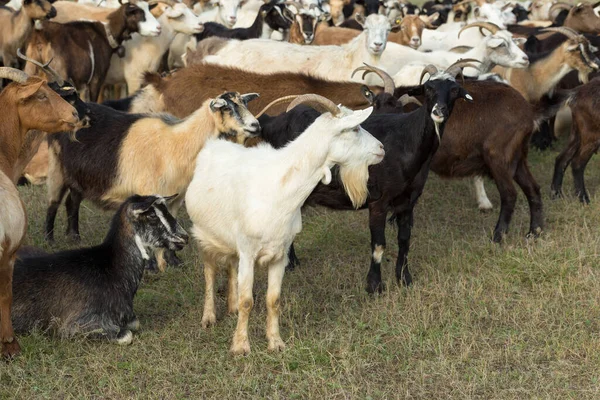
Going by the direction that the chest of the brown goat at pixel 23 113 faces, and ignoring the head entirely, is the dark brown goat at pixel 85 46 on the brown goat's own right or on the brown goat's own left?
on the brown goat's own left

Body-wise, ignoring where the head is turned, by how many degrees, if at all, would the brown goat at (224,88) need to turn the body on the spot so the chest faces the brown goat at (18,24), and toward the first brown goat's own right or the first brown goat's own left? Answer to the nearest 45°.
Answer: approximately 135° to the first brown goat's own left

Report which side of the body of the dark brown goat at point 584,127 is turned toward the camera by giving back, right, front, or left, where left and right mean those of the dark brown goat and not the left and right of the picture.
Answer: right

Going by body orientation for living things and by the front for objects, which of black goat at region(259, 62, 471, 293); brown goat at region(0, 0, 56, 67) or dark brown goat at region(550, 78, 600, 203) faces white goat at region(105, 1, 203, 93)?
the brown goat

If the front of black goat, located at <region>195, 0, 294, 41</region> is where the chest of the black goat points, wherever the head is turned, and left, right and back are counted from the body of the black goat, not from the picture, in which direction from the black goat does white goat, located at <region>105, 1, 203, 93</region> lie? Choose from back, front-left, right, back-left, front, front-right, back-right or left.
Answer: back-right

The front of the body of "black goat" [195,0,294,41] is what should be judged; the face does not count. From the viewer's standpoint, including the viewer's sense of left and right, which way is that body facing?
facing to the right of the viewer

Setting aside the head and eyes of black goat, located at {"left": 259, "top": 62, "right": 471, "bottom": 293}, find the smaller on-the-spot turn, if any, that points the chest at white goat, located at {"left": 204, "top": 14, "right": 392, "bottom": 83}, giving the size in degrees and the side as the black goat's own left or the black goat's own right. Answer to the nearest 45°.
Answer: approximately 135° to the black goat's own left

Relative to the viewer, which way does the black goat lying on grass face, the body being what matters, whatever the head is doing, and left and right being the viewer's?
facing to the right of the viewer

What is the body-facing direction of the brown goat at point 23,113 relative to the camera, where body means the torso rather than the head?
to the viewer's right

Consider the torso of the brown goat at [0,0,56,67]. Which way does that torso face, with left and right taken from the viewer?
facing to the right of the viewer

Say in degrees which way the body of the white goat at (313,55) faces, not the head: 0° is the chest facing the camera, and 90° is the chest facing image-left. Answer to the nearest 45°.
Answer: approximately 270°
